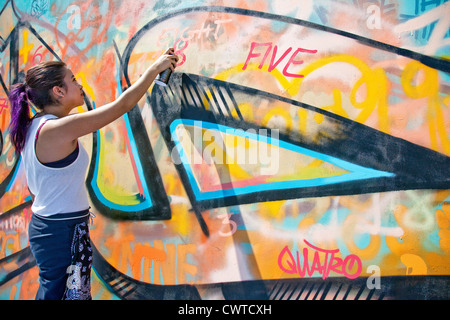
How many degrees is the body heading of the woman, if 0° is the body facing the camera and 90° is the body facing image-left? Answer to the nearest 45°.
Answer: approximately 270°
